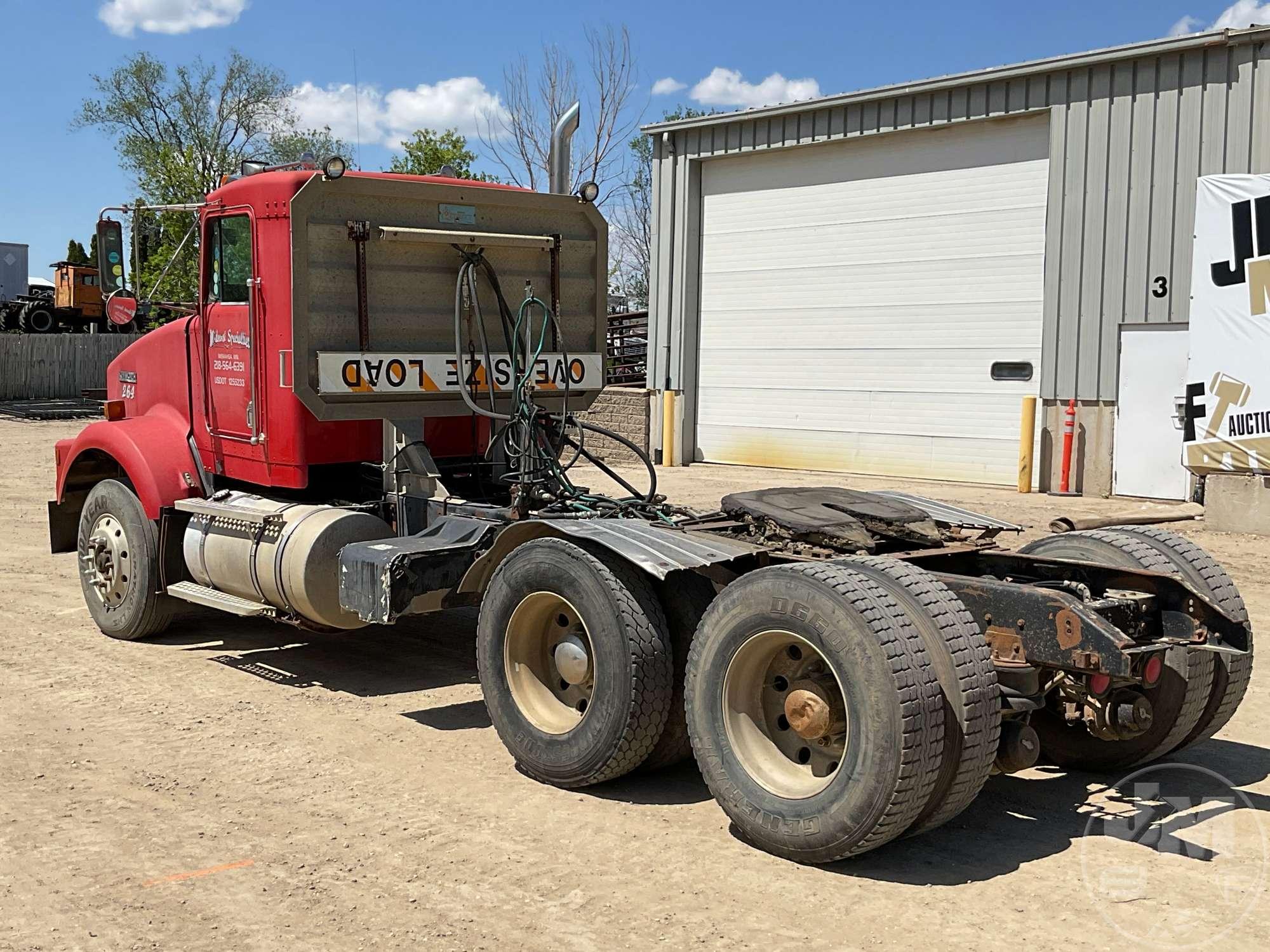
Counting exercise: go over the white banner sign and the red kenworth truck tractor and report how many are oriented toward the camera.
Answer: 1

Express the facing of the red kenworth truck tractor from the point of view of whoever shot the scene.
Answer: facing away from the viewer and to the left of the viewer

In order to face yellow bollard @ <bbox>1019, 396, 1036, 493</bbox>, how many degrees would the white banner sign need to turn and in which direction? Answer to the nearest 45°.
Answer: approximately 135° to its right

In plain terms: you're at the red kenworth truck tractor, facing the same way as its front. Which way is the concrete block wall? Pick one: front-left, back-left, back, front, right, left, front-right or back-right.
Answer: front-right

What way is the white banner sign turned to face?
toward the camera

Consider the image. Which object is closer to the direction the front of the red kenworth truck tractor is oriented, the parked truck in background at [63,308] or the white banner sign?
the parked truck in background

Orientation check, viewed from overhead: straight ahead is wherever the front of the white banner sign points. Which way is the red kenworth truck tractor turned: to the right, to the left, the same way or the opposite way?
to the right

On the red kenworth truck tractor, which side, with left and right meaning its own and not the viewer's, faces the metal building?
right

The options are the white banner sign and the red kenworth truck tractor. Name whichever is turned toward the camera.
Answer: the white banner sign
